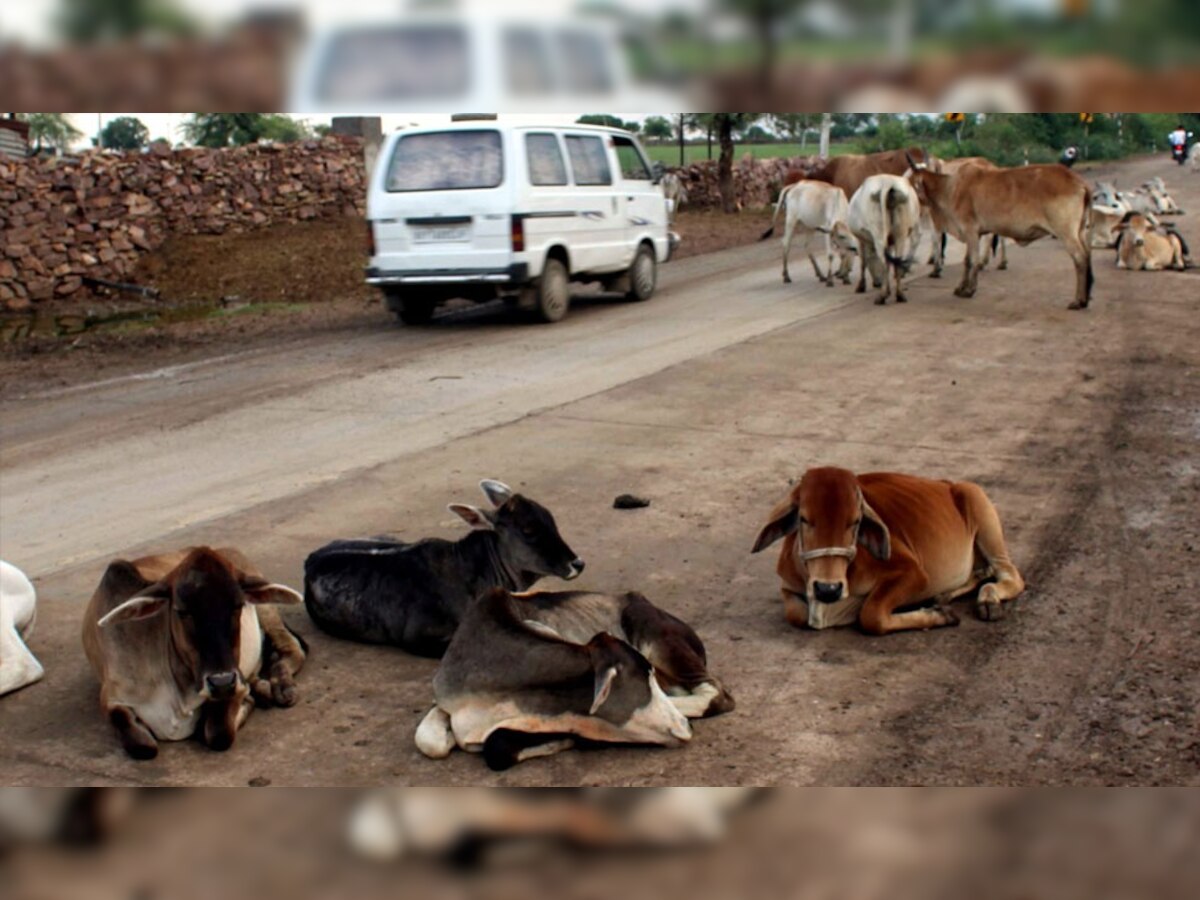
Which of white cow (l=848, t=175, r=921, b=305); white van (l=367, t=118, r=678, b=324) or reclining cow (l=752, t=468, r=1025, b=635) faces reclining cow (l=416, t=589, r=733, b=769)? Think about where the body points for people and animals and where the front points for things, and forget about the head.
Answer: reclining cow (l=752, t=468, r=1025, b=635)

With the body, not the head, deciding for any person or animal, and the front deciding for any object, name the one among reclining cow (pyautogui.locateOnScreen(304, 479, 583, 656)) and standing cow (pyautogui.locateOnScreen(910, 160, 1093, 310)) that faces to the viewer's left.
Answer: the standing cow

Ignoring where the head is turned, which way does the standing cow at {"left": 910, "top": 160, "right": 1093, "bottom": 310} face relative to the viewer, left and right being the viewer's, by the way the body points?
facing to the left of the viewer

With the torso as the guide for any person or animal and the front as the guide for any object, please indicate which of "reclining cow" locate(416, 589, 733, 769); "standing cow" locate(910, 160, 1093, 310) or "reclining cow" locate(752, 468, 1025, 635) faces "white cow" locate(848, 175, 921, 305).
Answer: the standing cow

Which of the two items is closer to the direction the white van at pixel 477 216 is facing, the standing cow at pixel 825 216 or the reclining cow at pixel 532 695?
the standing cow

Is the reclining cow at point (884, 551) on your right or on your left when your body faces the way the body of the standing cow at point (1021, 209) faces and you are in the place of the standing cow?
on your left

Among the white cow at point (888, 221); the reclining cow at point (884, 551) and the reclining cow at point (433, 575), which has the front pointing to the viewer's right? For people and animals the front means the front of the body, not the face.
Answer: the reclining cow at point (433, 575)

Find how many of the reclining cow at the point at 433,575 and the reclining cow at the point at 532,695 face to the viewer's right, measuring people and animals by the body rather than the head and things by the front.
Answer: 1

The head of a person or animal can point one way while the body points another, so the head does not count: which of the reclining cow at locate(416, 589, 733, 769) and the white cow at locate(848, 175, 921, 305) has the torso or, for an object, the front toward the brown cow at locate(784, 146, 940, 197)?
the white cow

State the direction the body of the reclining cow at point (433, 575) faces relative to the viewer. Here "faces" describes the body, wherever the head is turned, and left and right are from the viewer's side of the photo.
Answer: facing to the right of the viewer

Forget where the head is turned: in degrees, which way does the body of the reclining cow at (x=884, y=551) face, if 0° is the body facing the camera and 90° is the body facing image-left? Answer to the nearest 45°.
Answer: approximately 45°

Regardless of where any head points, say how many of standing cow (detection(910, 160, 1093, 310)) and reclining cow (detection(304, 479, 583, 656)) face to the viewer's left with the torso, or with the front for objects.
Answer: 1

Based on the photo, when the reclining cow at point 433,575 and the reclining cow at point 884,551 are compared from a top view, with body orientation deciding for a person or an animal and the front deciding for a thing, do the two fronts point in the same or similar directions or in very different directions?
very different directions

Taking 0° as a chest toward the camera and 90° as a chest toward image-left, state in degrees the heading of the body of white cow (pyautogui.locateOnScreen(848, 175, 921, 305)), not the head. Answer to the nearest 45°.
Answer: approximately 180°
